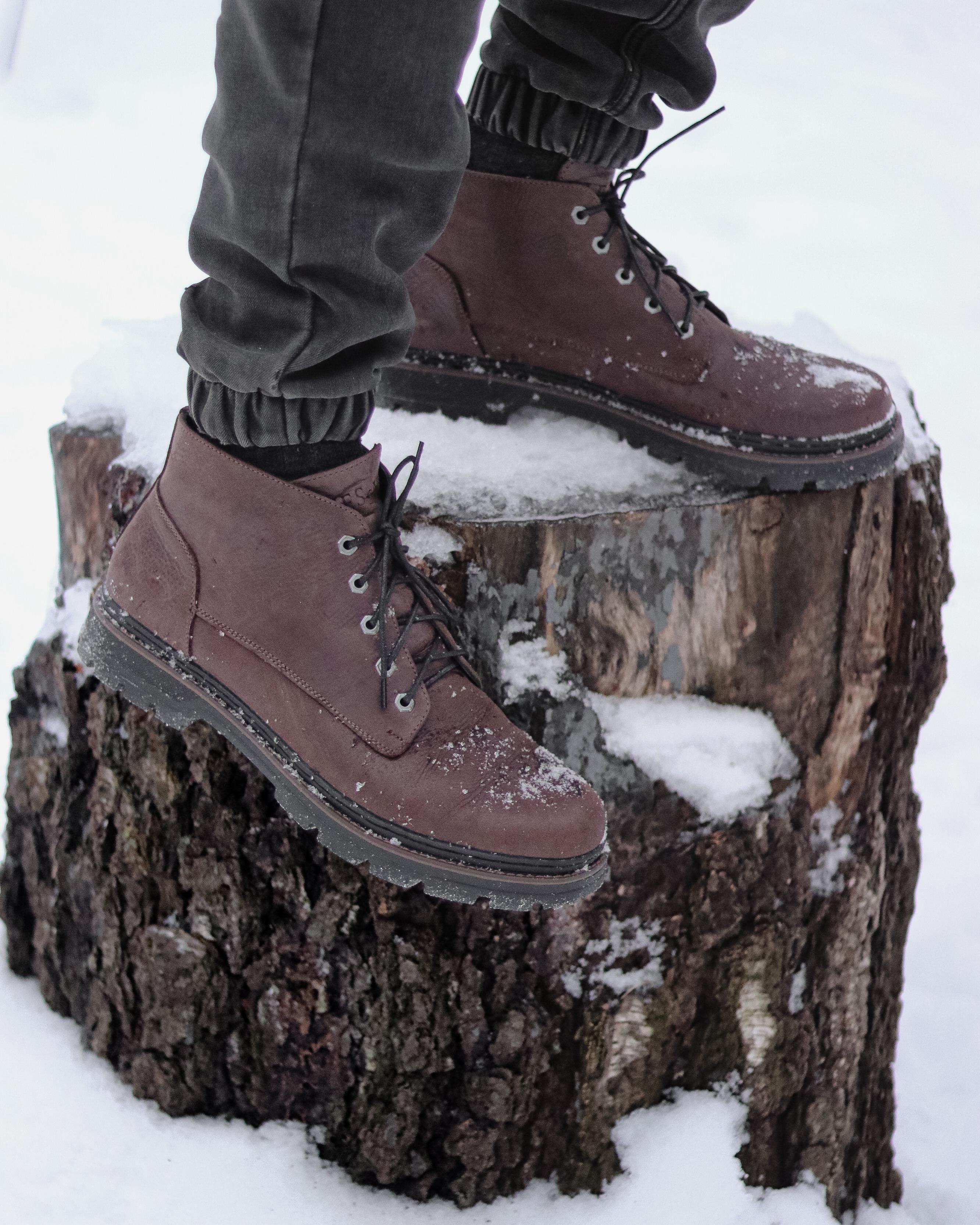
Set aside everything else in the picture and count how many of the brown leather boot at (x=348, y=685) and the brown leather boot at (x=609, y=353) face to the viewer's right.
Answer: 2

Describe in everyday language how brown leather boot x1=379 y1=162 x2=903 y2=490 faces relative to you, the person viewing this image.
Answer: facing to the right of the viewer

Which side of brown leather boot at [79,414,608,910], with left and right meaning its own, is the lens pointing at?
right

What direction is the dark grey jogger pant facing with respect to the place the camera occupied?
facing to the right of the viewer
